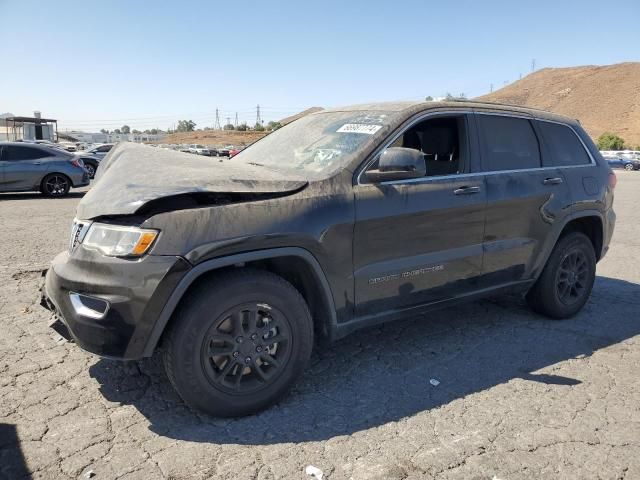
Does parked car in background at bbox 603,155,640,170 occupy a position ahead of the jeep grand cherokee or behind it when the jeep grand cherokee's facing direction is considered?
behind

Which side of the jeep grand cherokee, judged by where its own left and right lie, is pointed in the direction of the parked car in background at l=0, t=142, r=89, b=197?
right

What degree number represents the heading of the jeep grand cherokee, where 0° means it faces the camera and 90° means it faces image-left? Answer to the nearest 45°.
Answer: approximately 45°
